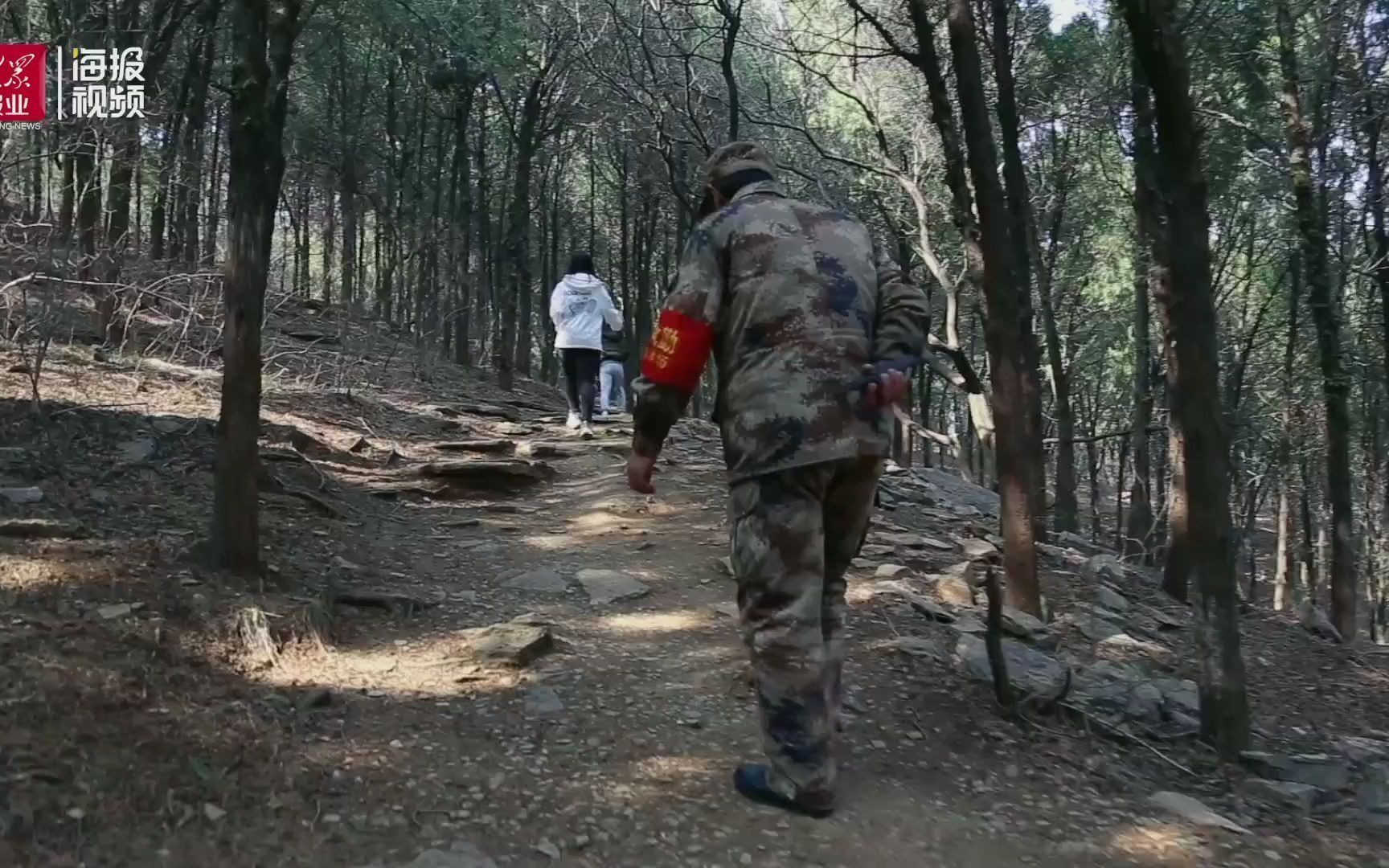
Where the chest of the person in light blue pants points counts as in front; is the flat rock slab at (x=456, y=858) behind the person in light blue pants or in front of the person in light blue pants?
behind

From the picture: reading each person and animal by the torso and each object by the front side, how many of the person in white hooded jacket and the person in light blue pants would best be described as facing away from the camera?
2

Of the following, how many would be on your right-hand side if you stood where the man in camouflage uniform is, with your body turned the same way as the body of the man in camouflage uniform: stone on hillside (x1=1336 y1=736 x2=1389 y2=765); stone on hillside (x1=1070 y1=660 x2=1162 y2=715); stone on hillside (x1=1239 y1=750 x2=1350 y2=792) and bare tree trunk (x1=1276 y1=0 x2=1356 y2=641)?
4

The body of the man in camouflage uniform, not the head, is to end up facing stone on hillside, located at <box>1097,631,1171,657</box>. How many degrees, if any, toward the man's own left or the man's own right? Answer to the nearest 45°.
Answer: approximately 90° to the man's own right

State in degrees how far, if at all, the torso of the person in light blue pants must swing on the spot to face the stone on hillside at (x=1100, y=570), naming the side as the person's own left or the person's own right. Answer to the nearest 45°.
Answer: approximately 135° to the person's own right

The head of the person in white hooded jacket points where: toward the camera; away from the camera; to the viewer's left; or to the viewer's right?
away from the camera

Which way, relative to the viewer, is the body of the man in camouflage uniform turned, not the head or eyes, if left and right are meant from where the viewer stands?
facing away from the viewer and to the left of the viewer

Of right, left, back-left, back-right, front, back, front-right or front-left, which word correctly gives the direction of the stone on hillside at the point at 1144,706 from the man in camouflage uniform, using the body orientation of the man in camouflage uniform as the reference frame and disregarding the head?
right

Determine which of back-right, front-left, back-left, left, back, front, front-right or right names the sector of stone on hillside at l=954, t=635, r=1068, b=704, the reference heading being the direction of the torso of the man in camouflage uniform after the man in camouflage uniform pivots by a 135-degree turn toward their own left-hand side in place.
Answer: back-left

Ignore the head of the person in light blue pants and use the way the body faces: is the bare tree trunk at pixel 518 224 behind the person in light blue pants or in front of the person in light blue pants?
in front

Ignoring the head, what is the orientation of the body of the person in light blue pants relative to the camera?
away from the camera

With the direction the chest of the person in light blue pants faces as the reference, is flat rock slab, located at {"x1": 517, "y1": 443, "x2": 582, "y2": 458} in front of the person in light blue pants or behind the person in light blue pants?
behind

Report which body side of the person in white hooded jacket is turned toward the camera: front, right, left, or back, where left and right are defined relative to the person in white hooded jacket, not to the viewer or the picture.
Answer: back
